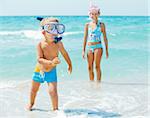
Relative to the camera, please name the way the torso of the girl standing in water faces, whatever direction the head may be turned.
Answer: toward the camera

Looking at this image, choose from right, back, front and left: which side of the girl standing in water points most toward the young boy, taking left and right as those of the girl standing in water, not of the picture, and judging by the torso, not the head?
front
